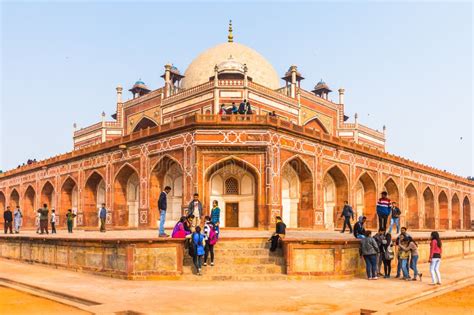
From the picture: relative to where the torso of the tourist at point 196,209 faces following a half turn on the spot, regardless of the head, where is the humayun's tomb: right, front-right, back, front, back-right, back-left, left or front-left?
front

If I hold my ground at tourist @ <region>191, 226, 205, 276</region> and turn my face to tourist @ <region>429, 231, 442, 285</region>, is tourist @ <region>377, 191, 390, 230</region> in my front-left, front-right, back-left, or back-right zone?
front-left

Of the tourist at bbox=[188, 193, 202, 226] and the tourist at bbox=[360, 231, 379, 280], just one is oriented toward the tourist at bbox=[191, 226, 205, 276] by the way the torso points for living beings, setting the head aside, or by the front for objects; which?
the tourist at bbox=[188, 193, 202, 226]

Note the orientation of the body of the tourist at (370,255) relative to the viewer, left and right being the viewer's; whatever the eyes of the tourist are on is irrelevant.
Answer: facing away from the viewer

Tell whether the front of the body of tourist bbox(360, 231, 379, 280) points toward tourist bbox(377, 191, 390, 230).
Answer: yes

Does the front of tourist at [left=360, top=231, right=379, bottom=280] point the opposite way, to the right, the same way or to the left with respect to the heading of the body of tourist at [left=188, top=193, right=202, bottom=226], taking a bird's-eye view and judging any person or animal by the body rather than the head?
the opposite way

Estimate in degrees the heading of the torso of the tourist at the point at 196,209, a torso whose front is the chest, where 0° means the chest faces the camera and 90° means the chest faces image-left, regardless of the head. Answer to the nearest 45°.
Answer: approximately 0°

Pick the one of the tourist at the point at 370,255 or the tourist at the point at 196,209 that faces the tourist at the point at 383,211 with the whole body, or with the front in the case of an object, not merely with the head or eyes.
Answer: the tourist at the point at 370,255

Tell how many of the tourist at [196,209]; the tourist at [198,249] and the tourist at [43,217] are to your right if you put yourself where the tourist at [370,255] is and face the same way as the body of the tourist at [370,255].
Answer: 0

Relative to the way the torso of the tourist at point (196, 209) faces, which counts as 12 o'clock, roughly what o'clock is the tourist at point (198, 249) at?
the tourist at point (198, 249) is roughly at 12 o'clock from the tourist at point (196, 209).
